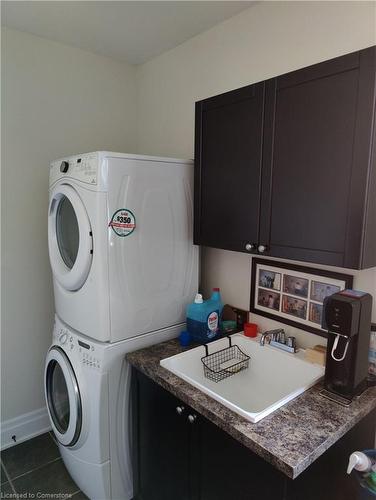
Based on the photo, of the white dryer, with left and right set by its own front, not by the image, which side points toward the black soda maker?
left

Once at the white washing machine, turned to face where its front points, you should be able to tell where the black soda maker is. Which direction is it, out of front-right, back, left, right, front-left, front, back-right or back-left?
left

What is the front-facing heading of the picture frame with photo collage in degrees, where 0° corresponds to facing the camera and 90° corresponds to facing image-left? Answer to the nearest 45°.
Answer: approximately 45°

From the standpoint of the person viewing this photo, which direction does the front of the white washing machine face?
facing the viewer and to the left of the viewer

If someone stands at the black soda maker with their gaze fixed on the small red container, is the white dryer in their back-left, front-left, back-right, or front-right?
front-left

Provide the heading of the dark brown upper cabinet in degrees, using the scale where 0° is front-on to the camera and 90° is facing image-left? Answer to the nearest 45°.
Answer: approximately 45°

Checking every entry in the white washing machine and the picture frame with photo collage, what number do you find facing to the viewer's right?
0

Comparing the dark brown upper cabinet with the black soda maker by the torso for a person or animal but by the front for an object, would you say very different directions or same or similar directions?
same or similar directions

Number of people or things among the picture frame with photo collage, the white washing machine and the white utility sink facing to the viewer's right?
0

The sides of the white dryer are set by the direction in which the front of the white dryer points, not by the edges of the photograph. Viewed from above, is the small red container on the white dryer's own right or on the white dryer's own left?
on the white dryer's own left

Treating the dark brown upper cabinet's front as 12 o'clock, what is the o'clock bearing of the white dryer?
The white dryer is roughly at 2 o'clock from the dark brown upper cabinet.

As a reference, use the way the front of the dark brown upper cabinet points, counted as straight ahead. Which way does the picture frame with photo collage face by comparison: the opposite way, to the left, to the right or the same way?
the same way

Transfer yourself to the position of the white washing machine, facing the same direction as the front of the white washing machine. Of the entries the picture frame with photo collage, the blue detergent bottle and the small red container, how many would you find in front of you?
0

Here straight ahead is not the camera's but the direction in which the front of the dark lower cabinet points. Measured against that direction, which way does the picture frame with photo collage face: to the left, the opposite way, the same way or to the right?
the same way
